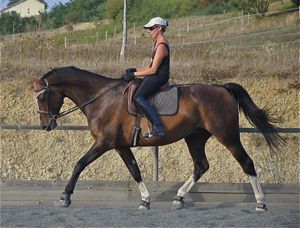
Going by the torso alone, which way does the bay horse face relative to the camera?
to the viewer's left

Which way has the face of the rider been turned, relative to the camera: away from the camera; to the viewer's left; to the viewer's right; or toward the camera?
to the viewer's left

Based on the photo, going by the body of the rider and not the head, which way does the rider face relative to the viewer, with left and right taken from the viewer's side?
facing to the left of the viewer
